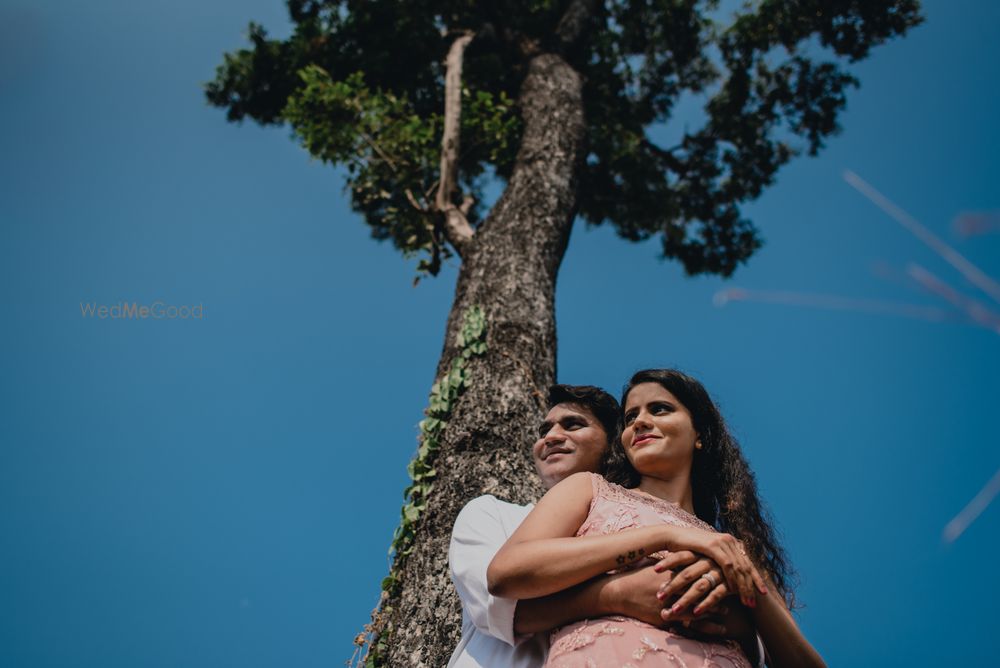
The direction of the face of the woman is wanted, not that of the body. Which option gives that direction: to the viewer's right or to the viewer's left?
to the viewer's left

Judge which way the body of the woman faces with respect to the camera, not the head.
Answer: toward the camera

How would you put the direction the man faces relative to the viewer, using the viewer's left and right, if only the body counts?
facing the viewer and to the right of the viewer

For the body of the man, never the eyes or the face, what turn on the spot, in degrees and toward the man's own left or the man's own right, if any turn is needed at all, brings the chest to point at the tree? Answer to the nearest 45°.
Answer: approximately 135° to the man's own left

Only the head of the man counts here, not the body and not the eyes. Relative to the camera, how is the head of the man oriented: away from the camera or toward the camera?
toward the camera
